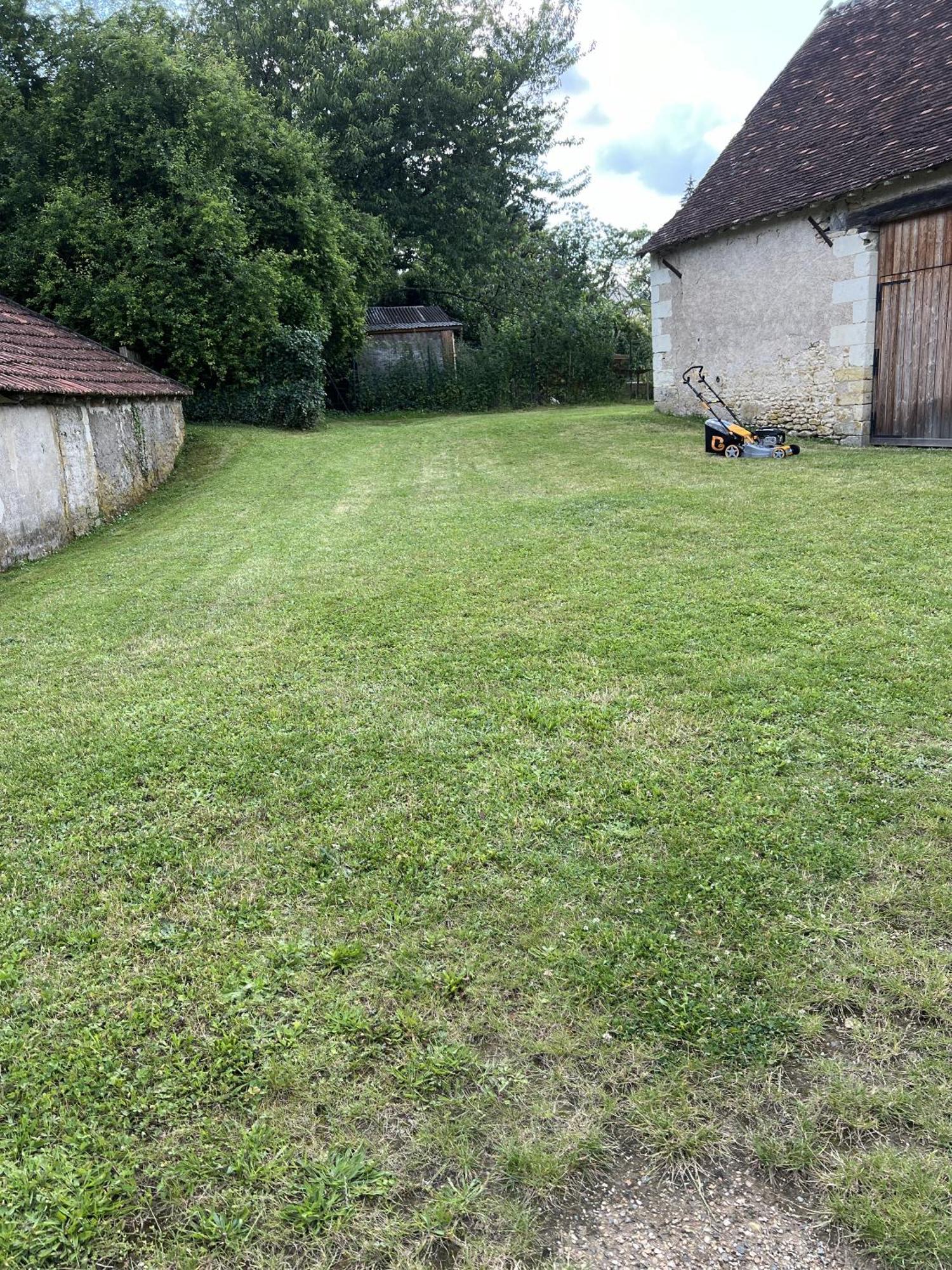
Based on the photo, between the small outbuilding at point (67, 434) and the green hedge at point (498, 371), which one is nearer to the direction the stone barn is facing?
the small outbuilding

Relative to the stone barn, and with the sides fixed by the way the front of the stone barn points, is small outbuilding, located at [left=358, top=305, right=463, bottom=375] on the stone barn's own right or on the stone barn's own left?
on the stone barn's own right

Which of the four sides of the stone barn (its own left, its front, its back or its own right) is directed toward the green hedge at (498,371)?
right

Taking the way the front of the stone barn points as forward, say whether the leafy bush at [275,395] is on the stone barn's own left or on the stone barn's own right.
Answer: on the stone barn's own right

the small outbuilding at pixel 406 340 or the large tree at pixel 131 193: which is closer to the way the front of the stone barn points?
the large tree

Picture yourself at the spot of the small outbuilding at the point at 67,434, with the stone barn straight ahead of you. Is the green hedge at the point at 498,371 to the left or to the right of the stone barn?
left

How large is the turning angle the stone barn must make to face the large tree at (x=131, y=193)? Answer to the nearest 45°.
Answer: approximately 45° to its right

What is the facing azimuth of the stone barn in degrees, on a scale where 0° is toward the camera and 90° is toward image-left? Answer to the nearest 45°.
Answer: approximately 45°
